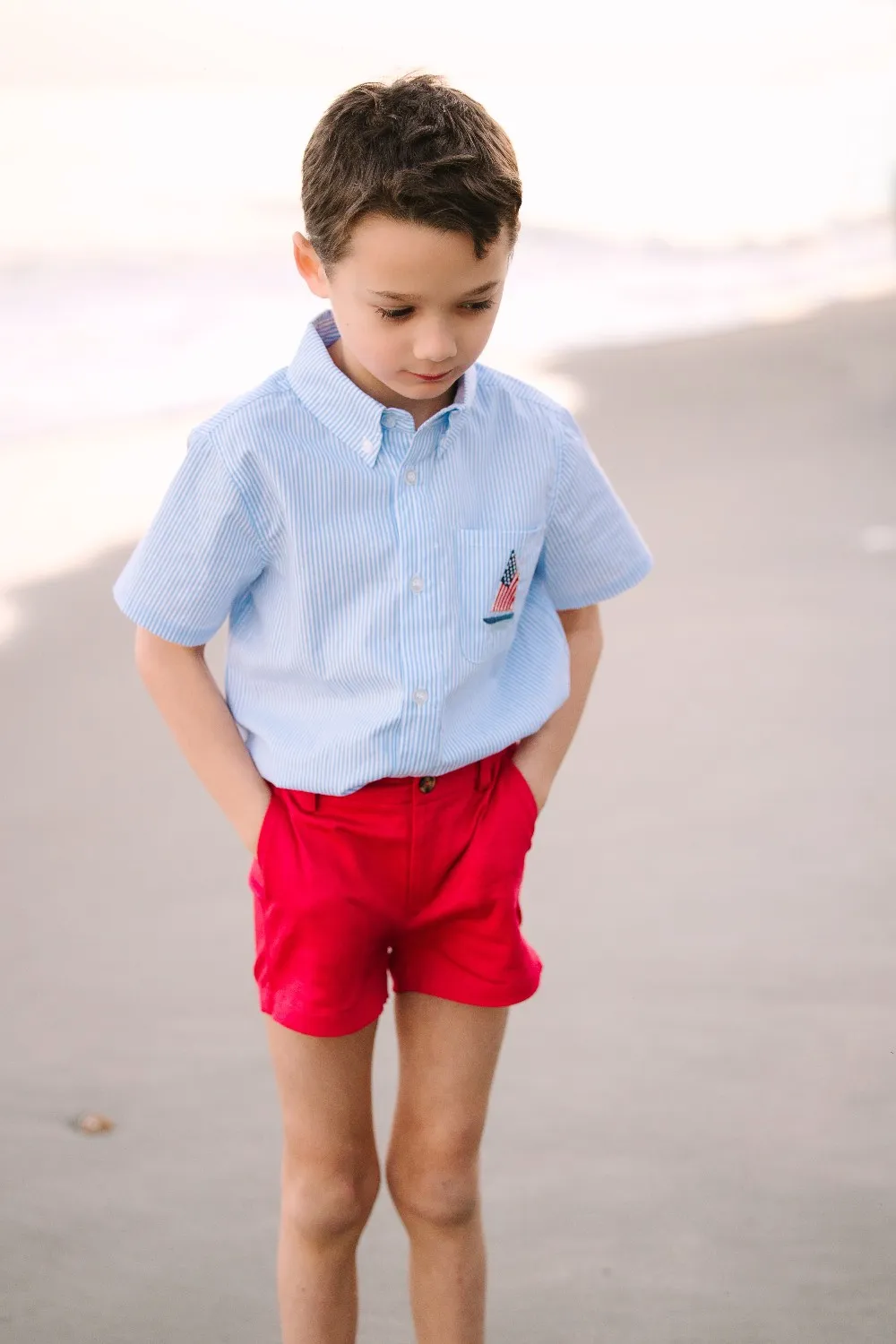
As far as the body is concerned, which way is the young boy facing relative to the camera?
toward the camera
